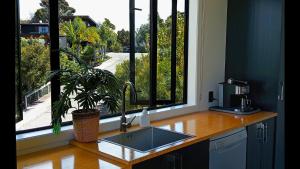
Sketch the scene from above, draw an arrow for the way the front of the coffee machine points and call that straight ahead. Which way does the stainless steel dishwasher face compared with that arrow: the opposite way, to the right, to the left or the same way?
the same way

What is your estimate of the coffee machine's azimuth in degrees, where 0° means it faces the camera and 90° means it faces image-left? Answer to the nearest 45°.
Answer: approximately 315°

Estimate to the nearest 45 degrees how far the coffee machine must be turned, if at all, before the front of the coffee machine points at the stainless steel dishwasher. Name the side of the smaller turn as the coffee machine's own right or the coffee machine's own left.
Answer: approximately 45° to the coffee machine's own right

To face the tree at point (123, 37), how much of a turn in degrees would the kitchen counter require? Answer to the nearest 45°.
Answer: approximately 135° to its left

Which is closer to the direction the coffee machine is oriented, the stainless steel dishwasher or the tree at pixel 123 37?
the stainless steel dishwasher

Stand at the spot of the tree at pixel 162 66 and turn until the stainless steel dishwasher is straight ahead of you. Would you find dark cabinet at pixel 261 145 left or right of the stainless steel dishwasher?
left

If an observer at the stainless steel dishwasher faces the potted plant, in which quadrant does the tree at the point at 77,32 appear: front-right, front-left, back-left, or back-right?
front-right

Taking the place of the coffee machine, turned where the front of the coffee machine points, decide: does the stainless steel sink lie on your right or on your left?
on your right

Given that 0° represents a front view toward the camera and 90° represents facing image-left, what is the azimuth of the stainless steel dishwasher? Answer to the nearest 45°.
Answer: approximately 315°

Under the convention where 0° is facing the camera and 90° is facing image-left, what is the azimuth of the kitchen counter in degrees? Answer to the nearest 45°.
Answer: approximately 315°
